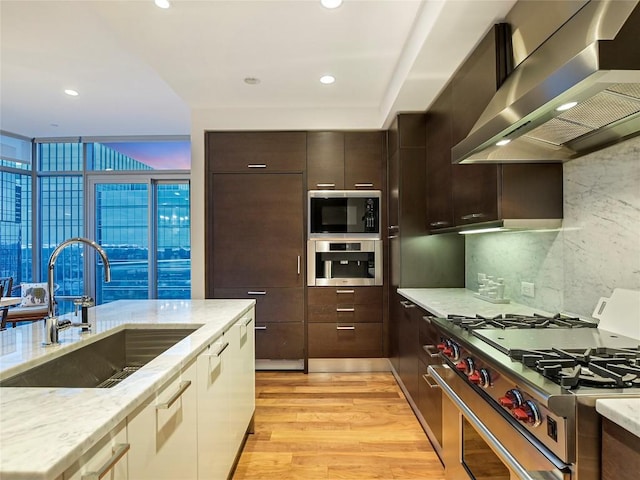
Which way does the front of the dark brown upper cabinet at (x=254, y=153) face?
toward the camera

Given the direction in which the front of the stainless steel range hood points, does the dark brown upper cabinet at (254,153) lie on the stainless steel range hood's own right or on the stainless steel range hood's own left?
on the stainless steel range hood's own right

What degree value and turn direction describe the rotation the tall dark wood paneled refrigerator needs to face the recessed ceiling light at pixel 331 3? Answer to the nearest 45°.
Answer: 0° — it already faces it

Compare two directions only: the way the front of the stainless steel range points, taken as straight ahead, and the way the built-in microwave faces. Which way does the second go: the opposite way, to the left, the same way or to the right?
to the left

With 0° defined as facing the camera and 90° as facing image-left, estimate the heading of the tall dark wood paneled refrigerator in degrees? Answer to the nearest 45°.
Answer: approximately 0°

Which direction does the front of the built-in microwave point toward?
toward the camera

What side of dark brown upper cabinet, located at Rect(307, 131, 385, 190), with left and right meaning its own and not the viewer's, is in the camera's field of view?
front

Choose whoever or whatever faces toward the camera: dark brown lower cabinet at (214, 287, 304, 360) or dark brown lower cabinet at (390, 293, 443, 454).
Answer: dark brown lower cabinet at (214, 287, 304, 360)

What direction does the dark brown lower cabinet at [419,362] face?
to the viewer's left

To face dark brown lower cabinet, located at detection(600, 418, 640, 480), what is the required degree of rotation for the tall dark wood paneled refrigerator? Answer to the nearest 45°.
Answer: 0° — it already faces it

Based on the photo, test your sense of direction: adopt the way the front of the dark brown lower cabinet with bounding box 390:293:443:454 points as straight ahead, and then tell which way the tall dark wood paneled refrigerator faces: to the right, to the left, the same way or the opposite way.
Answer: to the left

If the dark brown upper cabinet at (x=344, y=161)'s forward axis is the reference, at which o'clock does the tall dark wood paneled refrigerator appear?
The tall dark wood paneled refrigerator is roughly at 3 o'clock from the dark brown upper cabinet.

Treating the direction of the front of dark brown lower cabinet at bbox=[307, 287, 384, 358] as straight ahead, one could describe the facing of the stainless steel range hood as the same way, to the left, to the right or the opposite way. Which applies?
to the right

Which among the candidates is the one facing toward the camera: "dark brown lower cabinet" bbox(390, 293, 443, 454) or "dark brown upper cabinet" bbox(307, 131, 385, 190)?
the dark brown upper cabinet

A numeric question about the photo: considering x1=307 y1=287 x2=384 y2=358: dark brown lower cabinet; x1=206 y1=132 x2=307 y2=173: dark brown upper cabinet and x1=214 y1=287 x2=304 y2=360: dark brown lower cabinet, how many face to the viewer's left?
0

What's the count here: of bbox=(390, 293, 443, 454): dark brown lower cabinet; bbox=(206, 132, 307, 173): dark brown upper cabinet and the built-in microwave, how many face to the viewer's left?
1
